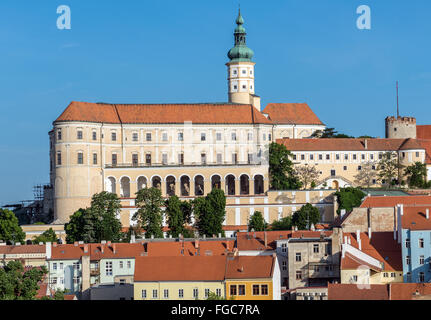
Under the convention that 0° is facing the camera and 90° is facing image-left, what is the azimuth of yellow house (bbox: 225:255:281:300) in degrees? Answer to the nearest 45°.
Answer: approximately 0°

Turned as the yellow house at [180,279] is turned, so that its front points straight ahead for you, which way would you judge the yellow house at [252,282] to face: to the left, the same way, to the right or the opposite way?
the same way

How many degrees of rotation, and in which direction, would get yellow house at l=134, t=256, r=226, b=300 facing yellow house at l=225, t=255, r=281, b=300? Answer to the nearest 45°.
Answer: approximately 90° to its left

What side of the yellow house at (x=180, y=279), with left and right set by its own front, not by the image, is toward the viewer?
front

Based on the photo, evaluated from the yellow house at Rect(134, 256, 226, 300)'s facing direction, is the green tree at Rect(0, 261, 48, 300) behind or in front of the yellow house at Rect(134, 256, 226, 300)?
in front

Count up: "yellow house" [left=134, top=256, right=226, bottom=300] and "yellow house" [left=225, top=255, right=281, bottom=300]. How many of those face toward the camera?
2

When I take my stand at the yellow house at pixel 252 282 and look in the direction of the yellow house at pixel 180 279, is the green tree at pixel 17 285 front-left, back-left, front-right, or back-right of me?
front-left

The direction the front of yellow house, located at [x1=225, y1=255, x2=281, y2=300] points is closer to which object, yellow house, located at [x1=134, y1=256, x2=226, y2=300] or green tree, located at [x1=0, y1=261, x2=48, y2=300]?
the green tree

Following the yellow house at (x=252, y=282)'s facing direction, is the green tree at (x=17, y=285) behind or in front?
in front

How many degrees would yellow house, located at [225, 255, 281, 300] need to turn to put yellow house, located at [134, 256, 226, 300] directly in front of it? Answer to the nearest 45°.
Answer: approximately 90° to its right
